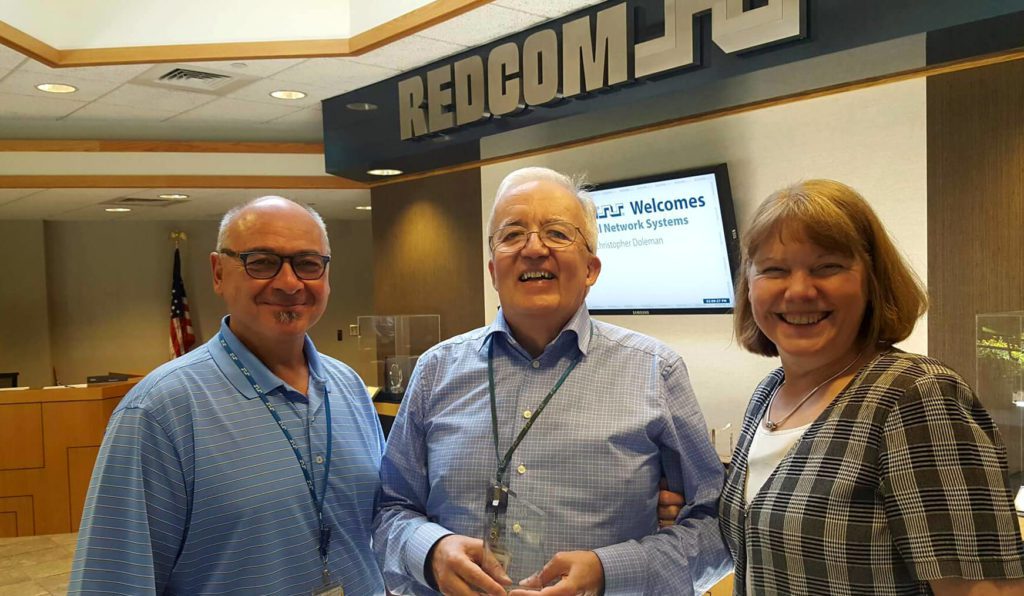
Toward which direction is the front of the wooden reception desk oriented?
toward the camera

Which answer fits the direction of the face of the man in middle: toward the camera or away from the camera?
toward the camera

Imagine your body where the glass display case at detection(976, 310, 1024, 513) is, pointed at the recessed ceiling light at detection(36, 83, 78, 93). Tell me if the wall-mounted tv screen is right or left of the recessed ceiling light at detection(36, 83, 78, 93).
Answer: right

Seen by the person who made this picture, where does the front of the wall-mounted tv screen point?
facing the viewer and to the left of the viewer

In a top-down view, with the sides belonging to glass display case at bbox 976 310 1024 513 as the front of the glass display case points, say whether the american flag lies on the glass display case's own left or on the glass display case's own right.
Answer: on the glass display case's own right

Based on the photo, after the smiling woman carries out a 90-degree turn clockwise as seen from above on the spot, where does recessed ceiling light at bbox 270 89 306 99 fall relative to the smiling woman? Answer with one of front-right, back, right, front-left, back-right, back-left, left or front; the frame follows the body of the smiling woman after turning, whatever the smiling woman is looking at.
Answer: front

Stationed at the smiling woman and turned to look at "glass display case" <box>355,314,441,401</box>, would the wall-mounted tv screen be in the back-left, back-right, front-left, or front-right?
front-right

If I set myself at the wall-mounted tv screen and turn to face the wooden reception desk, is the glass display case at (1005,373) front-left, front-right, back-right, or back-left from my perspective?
back-left

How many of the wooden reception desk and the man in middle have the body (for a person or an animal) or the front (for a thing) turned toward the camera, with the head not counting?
2

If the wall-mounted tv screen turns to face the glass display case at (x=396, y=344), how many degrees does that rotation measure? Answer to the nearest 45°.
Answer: approximately 90° to its right

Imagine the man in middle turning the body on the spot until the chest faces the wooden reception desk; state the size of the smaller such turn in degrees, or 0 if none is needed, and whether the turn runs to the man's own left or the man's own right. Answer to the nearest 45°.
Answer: approximately 135° to the man's own right

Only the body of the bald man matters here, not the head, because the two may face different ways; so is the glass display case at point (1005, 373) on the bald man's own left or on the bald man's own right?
on the bald man's own left

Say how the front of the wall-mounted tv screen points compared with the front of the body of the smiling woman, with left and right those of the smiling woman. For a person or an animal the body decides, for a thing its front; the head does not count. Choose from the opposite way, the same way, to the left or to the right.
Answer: the same way

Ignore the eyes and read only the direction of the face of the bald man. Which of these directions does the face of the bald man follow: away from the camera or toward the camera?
toward the camera

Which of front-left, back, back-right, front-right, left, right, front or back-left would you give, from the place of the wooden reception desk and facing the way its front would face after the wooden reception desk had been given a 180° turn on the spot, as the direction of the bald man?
back

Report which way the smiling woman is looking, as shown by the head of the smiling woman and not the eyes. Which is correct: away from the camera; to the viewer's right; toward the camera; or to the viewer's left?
toward the camera
